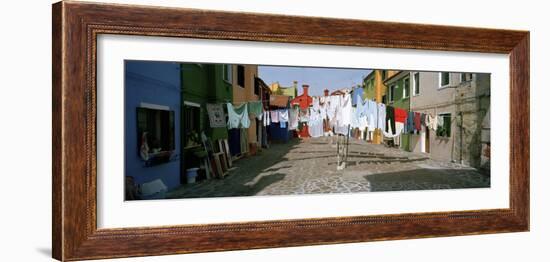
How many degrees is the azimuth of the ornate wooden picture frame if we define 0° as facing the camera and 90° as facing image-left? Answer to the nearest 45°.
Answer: approximately 315°
